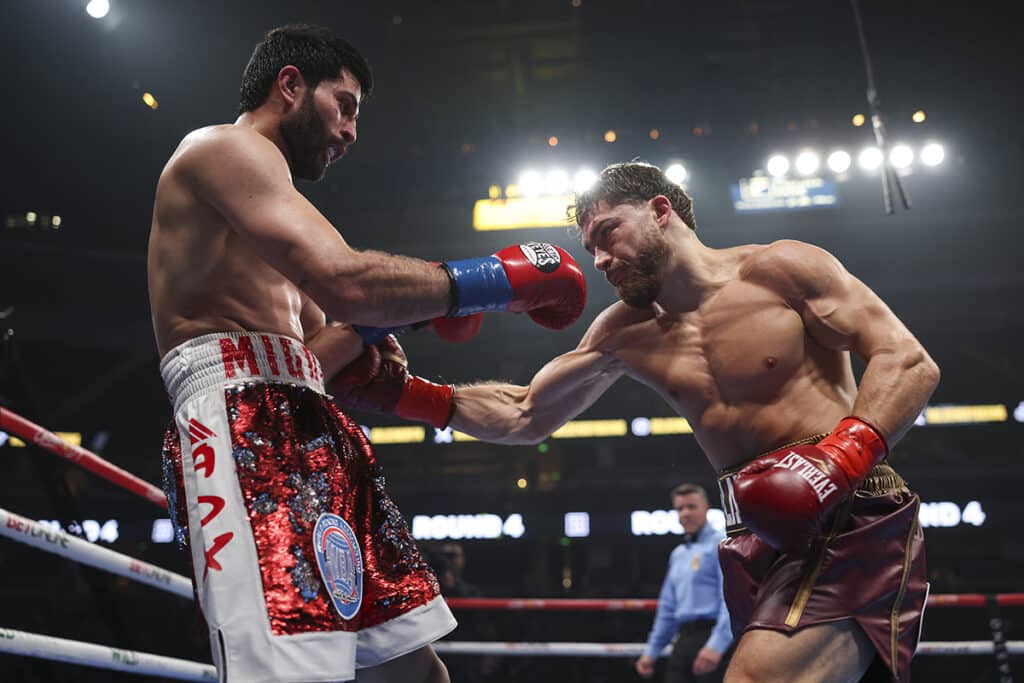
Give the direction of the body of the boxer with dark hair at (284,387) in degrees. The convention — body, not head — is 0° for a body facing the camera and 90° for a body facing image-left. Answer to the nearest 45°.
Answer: approximately 315°

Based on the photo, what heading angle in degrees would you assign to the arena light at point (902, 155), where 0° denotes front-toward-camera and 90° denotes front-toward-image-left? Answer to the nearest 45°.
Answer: approximately 0°

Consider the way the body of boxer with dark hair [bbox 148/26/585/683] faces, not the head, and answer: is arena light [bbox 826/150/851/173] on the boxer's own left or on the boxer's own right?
on the boxer's own left

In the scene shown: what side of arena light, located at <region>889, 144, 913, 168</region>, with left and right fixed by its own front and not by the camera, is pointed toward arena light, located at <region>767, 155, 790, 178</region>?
right

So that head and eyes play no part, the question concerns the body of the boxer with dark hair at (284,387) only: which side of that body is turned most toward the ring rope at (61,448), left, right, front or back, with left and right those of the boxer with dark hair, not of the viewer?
back
